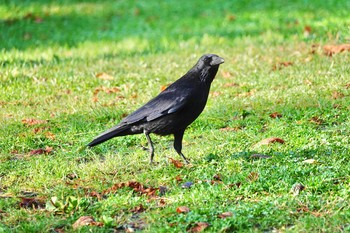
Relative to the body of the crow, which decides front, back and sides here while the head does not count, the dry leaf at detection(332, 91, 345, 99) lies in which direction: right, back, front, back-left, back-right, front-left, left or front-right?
front-left

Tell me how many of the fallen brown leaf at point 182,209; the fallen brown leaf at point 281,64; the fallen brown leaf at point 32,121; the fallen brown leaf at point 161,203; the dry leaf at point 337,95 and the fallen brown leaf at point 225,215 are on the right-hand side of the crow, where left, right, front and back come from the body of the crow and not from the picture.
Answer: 3

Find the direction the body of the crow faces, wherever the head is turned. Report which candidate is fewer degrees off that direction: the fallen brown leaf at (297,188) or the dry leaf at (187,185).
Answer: the fallen brown leaf

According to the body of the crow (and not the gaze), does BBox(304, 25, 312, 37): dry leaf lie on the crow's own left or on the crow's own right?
on the crow's own left

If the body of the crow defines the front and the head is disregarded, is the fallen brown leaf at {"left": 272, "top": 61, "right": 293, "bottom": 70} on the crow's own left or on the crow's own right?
on the crow's own left

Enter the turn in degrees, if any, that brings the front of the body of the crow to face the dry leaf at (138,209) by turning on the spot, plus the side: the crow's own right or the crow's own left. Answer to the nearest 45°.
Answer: approximately 90° to the crow's own right

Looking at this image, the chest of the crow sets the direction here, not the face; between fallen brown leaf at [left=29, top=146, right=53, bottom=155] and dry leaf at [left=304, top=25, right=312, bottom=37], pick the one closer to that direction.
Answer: the dry leaf

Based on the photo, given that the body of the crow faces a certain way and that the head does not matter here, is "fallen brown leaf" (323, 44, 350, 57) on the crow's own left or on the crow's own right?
on the crow's own left

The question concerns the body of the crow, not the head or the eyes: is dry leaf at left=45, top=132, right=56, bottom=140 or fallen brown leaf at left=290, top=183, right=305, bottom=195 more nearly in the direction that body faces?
the fallen brown leaf

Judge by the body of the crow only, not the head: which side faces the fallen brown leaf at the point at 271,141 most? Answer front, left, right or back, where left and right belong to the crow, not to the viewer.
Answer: front

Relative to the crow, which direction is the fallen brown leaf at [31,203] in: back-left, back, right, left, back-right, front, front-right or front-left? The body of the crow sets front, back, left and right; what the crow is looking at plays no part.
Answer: back-right

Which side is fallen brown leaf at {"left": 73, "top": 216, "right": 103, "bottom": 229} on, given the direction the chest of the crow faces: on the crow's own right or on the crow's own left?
on the crow's own right

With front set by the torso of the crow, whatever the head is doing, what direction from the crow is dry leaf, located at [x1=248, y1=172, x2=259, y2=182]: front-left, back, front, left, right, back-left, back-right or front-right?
front-right

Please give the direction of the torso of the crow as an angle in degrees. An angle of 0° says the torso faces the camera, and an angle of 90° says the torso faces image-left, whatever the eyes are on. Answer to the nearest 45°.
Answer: approximately 270°

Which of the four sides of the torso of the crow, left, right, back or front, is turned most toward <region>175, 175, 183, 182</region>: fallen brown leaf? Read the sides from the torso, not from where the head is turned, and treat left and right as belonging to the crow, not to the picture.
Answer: right

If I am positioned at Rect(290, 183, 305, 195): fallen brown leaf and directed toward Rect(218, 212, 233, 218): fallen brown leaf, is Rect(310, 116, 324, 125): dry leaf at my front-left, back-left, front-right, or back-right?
back-right
